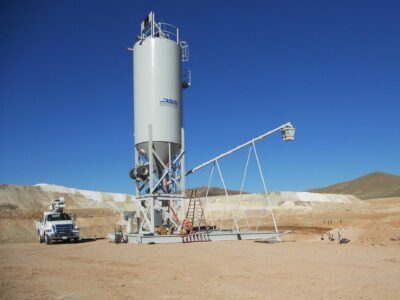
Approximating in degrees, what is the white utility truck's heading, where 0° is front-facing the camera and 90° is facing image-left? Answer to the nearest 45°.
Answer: approximately 315°
